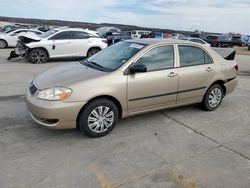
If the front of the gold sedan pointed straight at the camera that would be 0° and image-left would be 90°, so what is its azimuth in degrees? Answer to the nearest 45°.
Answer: approximately 45°

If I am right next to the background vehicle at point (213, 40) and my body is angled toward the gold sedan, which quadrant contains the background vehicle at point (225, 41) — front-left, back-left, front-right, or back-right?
back-left

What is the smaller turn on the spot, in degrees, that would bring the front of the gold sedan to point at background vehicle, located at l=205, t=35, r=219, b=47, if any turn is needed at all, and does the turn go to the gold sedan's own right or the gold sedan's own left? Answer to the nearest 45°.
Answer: approximately 135° to the gold sedan's own right

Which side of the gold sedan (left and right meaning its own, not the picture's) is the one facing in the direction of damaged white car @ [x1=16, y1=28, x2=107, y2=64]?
right

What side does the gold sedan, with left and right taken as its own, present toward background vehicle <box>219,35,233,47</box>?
back

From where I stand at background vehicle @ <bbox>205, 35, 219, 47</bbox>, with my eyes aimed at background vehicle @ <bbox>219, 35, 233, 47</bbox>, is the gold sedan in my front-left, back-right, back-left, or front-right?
back-right
